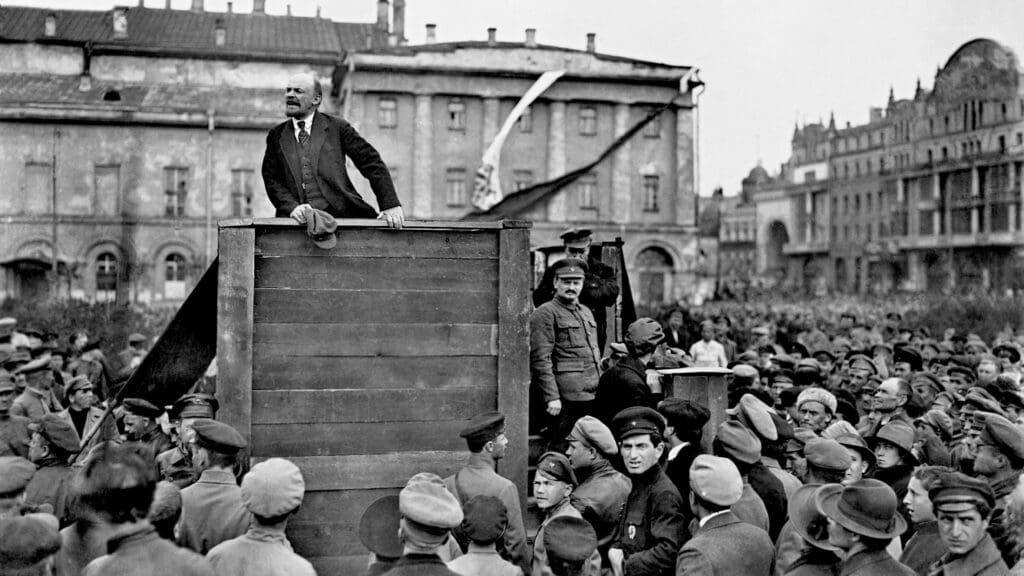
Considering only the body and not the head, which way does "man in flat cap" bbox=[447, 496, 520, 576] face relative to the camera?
away from the camera

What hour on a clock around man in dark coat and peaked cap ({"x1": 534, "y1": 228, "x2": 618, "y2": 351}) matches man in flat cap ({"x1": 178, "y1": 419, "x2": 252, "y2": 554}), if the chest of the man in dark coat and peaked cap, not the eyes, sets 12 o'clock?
The man in flat cap is roughly at 1 o'clock from the man in dark coat and peaked cap.

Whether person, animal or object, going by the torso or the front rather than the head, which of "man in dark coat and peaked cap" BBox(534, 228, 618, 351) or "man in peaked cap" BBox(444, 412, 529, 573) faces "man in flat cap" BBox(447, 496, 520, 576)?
the man in dark coat and peaked cap

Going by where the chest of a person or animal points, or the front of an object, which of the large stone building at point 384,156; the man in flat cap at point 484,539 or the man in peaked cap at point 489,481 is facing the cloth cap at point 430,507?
the large stone building

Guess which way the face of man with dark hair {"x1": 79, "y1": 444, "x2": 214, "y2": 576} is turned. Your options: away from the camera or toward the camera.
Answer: away from the camera

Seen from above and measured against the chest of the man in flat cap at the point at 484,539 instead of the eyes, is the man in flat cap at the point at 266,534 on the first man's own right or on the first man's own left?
on the first man's own left

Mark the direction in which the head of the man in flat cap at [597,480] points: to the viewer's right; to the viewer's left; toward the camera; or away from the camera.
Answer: to the viewer's left

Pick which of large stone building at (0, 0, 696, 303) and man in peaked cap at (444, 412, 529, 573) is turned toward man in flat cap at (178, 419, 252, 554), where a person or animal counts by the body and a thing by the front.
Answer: the large stone building
